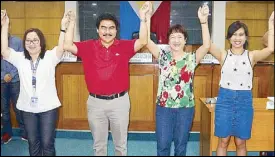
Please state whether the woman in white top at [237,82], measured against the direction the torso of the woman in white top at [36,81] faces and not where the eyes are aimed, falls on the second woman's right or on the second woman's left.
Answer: on the second woman's left

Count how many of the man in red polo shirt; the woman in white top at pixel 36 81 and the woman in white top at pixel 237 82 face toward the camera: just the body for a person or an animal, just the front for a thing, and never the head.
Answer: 3

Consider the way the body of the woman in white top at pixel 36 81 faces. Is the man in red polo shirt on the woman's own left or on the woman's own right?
on the woman's own left

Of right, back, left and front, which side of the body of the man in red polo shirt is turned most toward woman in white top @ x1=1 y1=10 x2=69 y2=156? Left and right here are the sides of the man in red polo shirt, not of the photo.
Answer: right

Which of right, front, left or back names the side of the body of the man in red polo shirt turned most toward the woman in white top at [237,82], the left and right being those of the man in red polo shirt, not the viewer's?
left

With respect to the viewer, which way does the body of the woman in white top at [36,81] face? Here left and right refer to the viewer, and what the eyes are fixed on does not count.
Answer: facing the viewer

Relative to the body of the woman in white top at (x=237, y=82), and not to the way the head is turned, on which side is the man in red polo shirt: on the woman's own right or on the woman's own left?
on the woman's own right

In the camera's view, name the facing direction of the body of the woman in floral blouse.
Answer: toward the camera
